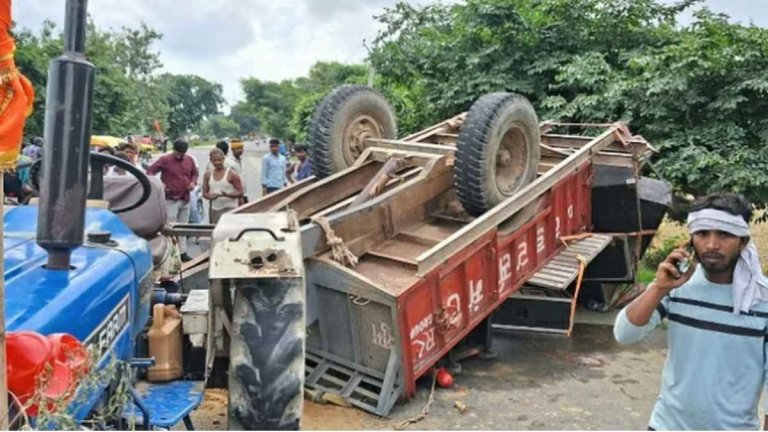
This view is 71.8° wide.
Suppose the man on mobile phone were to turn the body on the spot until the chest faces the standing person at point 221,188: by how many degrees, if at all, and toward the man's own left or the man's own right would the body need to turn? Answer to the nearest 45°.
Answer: approximately 135° to the man's own right

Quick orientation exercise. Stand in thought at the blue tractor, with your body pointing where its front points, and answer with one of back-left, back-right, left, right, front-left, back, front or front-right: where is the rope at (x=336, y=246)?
back

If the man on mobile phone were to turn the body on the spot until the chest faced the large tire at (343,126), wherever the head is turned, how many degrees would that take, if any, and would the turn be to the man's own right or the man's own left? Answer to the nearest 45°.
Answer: approximately 135° to the man's own right

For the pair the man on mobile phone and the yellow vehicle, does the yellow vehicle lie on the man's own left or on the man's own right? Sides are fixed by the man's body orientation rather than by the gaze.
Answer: on the man's own right

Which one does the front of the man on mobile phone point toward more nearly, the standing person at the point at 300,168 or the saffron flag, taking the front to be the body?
the saffron flag

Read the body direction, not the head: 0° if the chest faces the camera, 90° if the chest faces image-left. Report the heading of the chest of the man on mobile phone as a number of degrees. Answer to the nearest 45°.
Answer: approximately 0°

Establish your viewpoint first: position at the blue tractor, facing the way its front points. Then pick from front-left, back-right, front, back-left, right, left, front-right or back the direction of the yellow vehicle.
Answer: back-right

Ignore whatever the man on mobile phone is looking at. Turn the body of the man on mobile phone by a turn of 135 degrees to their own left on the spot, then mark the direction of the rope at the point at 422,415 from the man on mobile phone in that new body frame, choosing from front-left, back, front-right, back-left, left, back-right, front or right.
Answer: left

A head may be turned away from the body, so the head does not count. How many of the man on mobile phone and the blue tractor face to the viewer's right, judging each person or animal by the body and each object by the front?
0

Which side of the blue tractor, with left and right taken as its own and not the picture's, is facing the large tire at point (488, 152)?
back
